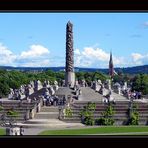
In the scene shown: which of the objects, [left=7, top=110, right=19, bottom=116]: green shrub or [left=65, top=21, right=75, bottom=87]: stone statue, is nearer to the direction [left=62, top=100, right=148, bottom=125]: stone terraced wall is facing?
the green shrub

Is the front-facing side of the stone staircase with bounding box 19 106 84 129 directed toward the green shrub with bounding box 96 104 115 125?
no

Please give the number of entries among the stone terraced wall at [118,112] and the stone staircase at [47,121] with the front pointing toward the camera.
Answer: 2

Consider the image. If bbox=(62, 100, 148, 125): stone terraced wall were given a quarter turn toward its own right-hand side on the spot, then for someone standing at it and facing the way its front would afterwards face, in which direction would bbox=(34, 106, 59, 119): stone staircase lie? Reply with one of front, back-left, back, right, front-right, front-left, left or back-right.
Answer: front

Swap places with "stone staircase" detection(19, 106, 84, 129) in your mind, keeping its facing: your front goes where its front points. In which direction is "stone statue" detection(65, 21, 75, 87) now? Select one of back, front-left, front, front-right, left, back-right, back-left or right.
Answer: back

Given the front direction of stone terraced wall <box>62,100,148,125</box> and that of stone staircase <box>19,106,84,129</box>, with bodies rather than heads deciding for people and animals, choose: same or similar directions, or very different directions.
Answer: same or similar directions

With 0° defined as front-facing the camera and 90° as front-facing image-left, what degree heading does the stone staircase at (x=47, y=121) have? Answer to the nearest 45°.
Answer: approximately 0°

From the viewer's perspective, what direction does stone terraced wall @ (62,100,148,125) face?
toward the camera

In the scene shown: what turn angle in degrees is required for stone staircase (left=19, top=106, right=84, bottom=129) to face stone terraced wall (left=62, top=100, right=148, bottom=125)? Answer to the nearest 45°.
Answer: approximately 135° to its left

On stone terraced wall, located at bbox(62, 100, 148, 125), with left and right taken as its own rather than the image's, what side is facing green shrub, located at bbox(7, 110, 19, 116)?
right
